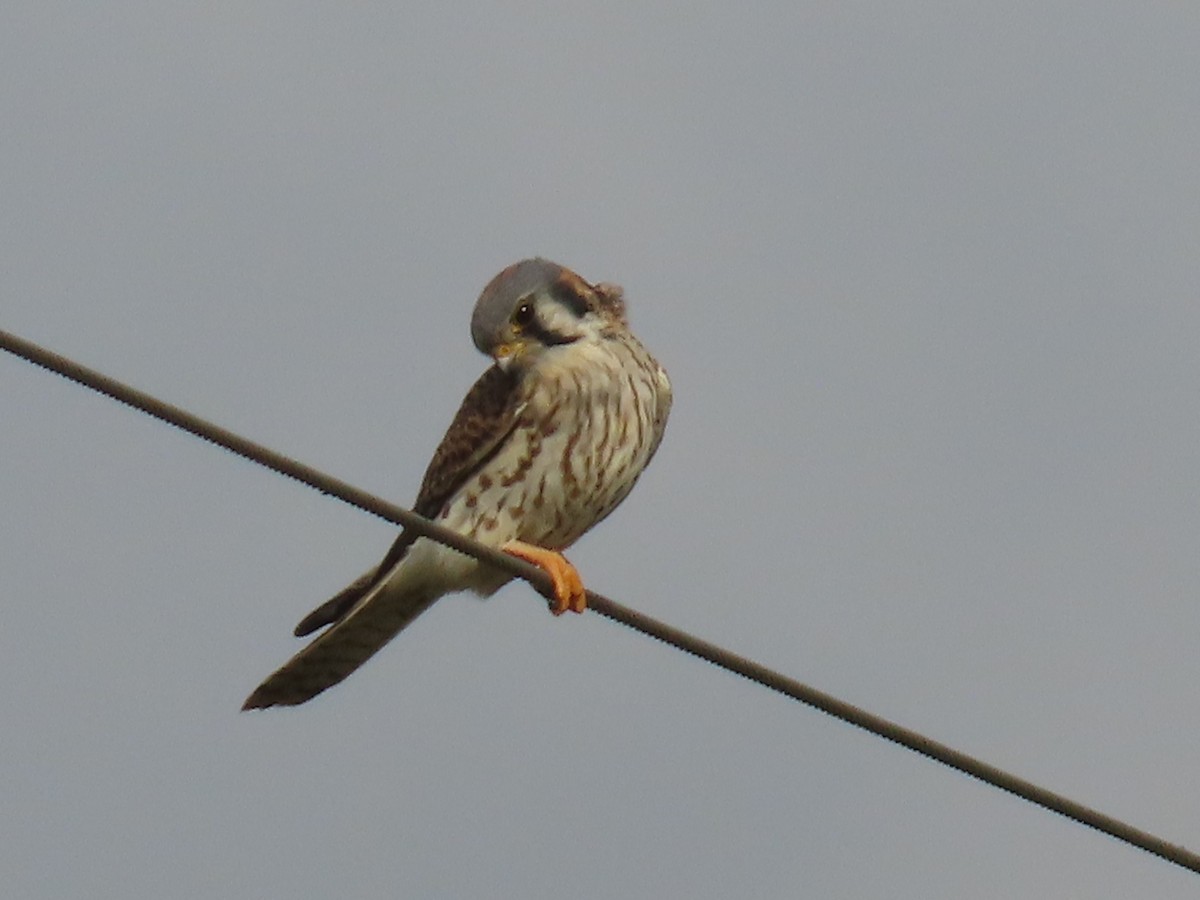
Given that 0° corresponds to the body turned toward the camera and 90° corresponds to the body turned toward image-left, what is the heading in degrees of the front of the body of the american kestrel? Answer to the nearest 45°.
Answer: approximately 315°
